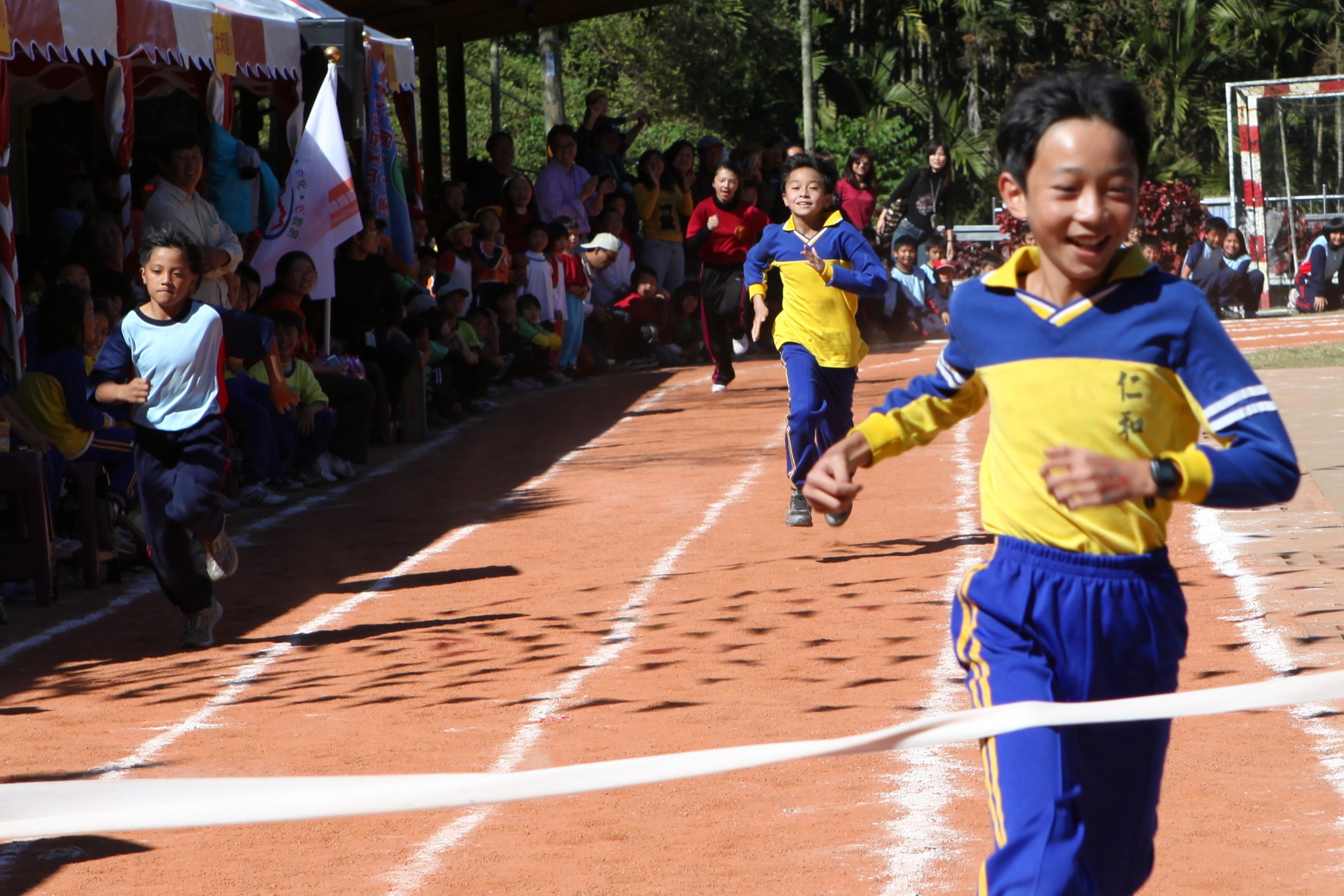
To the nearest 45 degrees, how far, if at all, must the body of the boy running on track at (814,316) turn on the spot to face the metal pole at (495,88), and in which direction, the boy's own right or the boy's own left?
approximately 180°

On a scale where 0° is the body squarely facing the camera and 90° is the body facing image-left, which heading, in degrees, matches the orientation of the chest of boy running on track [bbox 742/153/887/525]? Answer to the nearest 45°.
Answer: approximately 0°

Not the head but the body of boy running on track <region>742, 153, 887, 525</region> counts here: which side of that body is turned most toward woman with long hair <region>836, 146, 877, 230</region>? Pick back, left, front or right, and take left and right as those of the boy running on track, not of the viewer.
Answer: back

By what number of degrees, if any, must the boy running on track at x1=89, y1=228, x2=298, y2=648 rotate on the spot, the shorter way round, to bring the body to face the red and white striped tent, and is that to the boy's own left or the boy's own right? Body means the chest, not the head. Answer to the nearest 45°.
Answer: approximately 180°

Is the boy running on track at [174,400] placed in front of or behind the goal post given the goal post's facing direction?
in front

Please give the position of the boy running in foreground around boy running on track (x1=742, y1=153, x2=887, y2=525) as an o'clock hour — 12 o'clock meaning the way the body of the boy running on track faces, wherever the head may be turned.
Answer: The boy running in foreground is roughly at 12 o'clock from the boy running on track.

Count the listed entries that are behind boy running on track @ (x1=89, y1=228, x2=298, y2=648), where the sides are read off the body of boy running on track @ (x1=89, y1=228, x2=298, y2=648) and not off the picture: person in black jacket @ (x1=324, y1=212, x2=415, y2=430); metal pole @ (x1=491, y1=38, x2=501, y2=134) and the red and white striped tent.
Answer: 3

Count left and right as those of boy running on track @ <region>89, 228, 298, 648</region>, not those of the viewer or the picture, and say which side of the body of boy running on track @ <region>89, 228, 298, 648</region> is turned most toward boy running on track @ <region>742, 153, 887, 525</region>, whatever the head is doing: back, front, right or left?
left

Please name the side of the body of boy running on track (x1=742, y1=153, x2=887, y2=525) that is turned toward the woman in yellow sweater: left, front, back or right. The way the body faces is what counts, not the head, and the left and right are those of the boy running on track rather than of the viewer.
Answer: back

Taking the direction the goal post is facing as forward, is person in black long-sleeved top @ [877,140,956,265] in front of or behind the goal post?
in front

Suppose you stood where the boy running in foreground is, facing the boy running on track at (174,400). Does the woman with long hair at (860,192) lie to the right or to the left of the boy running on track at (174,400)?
right

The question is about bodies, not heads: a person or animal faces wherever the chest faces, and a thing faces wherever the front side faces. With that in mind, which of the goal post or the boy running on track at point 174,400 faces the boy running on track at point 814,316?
the goal post

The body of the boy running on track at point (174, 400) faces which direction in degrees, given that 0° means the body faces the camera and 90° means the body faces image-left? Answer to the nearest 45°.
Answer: approximately 0°

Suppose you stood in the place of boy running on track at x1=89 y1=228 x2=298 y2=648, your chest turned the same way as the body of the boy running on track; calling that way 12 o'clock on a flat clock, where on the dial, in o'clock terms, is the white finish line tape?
The white finish line tape is roughly at 12 o'clock from the boy running on track.

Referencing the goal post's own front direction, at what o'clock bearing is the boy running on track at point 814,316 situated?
The boy running on track is roughly at 12 o'clock from the goal post.
